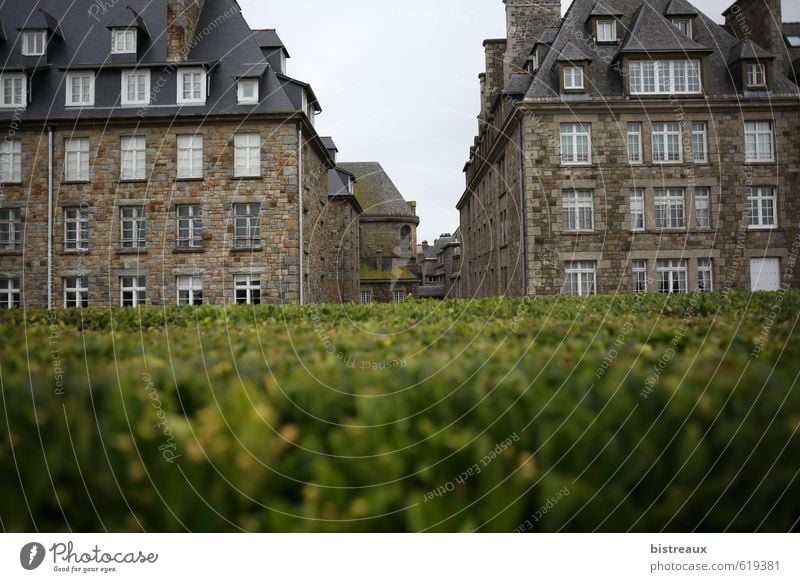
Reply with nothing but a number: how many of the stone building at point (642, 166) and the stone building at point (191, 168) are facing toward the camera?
2

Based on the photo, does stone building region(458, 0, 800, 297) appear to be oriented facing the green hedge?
yes

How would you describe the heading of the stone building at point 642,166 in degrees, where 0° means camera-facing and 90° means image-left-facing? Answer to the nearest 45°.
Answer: approximately 0°

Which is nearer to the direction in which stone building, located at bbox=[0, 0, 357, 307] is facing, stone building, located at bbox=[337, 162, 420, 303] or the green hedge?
the green hedge

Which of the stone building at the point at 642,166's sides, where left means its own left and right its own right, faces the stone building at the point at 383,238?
back

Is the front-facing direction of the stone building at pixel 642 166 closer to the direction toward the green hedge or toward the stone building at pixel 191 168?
the green hedge

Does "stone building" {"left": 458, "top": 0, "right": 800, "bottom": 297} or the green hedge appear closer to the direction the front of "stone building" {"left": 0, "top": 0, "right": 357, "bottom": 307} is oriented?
the green hedge

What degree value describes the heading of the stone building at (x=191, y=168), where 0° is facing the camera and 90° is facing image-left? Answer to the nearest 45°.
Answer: approximately 0°

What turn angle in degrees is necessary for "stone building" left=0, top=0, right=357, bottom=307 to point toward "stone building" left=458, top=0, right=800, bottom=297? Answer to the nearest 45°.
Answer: approximately 90° to its left
